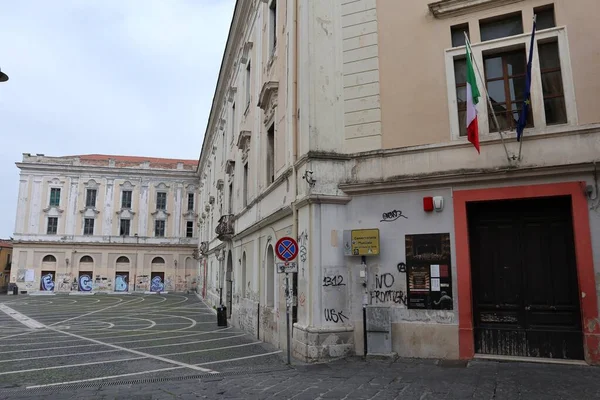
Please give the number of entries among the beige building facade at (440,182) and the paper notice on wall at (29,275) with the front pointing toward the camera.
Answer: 2

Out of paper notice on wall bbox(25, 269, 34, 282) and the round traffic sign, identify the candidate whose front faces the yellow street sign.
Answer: the paper notice on wall

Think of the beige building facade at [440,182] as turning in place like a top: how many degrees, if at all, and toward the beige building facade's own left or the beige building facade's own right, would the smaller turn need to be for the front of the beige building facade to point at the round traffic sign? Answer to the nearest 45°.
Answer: approximately 90° to the beige building facade's own right

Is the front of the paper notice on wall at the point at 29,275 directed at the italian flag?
yes

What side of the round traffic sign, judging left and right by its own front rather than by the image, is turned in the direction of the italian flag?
left

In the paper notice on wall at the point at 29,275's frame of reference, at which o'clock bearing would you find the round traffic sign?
The round traffic sign is roughly at 12 o'clock from the paper notice on wall.

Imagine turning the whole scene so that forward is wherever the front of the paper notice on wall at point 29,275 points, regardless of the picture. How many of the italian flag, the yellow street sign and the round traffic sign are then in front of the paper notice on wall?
3
